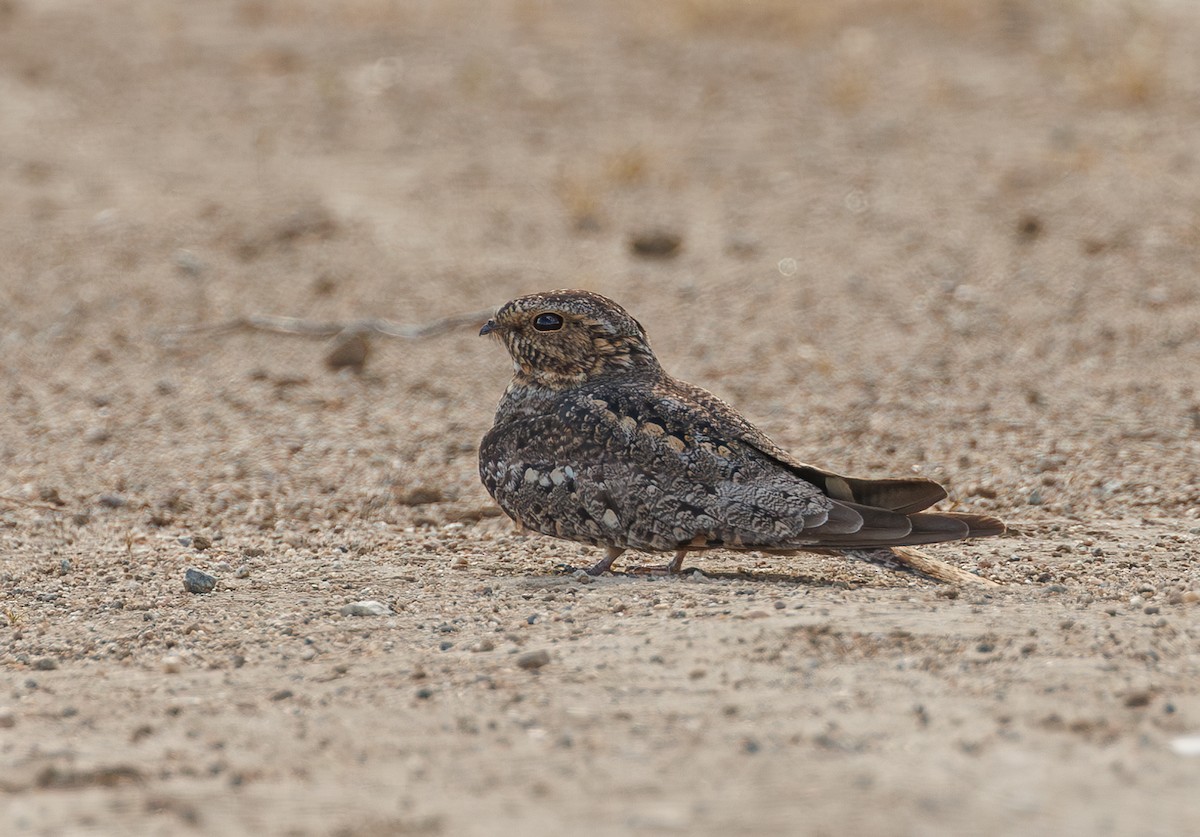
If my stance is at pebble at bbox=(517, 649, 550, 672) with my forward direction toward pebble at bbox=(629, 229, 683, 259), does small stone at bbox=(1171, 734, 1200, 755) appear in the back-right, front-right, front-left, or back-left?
back-right

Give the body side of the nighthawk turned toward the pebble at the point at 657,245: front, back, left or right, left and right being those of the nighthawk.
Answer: right

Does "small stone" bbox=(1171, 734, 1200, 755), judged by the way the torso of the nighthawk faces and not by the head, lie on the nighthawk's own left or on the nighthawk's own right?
on the nighthawk's own left

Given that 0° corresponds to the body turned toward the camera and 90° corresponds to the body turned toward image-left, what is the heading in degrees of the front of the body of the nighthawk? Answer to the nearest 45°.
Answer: approximately 90°

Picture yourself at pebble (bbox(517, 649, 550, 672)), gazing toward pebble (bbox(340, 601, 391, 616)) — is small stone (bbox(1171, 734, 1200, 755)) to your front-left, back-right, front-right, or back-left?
back-right

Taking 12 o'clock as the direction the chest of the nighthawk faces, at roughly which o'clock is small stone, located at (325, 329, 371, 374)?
The small stone is roughly at 2 o'clock from the nighthawk.

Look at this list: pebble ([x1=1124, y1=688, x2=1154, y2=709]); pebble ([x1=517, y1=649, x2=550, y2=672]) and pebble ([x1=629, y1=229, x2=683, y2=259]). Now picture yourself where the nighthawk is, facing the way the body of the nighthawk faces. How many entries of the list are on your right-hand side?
1

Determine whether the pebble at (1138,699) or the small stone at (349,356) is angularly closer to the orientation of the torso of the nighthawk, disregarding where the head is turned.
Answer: the small stone

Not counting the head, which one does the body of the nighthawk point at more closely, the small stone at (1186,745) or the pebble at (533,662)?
the pebble

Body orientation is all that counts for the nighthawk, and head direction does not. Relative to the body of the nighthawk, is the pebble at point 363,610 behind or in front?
in front

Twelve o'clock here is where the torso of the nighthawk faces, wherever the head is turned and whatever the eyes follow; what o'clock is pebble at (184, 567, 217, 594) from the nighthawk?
The pebble is roughly at 12 o'clock from the nighthawk.
